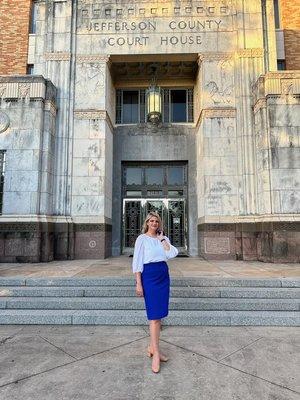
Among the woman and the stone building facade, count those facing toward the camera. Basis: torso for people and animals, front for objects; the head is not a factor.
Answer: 2

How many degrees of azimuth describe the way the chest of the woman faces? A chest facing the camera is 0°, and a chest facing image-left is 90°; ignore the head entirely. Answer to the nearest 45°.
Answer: approximately 0°

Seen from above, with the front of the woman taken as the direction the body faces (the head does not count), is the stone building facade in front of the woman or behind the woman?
behind

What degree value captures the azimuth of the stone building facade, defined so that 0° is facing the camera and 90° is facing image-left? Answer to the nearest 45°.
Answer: approximately 0°

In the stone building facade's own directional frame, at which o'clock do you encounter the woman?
The woman is roughly at 12 o'clock from the stone building facade.

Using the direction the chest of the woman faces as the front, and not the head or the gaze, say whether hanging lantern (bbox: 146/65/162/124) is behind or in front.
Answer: behind
